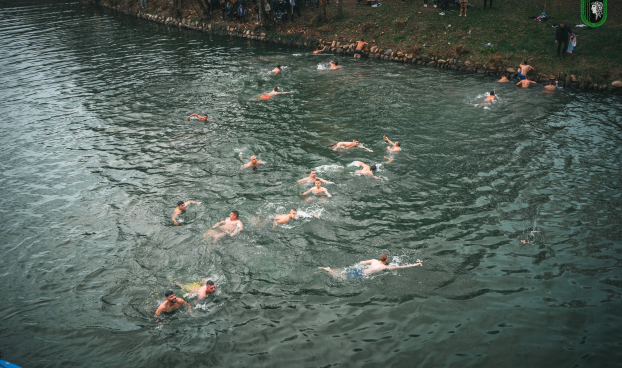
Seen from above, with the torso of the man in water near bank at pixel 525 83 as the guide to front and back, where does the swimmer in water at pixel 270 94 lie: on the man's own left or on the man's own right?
on the man's own left

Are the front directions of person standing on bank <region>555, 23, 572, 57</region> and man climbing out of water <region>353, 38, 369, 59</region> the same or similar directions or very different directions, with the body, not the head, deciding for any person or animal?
very different directions

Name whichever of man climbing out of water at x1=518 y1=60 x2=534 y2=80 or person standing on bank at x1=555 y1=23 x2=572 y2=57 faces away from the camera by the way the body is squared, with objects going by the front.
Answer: the man climbing out of water

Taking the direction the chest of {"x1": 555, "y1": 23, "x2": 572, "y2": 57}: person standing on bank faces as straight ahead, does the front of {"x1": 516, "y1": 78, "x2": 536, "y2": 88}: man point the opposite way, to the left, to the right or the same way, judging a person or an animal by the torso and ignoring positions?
the opposite way

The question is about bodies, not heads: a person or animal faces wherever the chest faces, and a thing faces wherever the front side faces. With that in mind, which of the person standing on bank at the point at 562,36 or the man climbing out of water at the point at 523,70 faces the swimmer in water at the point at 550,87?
the person standing on bank

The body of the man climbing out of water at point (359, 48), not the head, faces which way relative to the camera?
away from the camera

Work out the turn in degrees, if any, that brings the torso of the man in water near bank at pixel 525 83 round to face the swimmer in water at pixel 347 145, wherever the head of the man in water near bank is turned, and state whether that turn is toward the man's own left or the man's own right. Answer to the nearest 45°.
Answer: approximately 135° to the man's own left

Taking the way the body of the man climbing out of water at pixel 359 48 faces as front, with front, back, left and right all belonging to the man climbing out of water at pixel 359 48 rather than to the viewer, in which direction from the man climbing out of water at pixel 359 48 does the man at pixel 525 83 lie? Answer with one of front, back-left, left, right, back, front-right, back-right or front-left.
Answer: back-right

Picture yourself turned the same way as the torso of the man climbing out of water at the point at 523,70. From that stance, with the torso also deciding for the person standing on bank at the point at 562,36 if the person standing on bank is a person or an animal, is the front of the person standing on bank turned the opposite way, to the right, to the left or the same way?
the opposite way

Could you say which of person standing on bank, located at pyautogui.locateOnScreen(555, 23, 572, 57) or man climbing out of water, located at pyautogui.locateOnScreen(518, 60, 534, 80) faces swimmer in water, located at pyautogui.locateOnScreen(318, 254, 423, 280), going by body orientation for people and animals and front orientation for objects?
the person standing on bank

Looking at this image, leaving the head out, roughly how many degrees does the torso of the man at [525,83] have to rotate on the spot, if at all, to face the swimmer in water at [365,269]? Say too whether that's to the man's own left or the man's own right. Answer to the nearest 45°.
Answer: approximately 180°

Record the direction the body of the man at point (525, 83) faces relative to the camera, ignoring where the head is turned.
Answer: away from the camera

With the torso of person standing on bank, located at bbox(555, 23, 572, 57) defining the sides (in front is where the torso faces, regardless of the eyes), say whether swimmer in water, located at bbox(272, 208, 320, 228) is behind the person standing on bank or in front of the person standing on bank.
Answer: in front

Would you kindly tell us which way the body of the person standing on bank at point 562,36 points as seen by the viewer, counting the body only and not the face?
toward the camera

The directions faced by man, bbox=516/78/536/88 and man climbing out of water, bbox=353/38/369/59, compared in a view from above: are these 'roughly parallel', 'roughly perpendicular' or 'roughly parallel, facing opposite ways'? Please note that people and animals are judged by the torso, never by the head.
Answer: roughly parallel

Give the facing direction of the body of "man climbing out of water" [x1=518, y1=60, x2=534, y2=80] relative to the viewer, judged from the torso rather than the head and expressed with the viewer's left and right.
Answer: facing away from the viewer

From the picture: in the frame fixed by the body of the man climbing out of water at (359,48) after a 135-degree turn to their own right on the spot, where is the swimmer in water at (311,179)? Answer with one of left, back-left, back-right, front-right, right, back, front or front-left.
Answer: front-right
